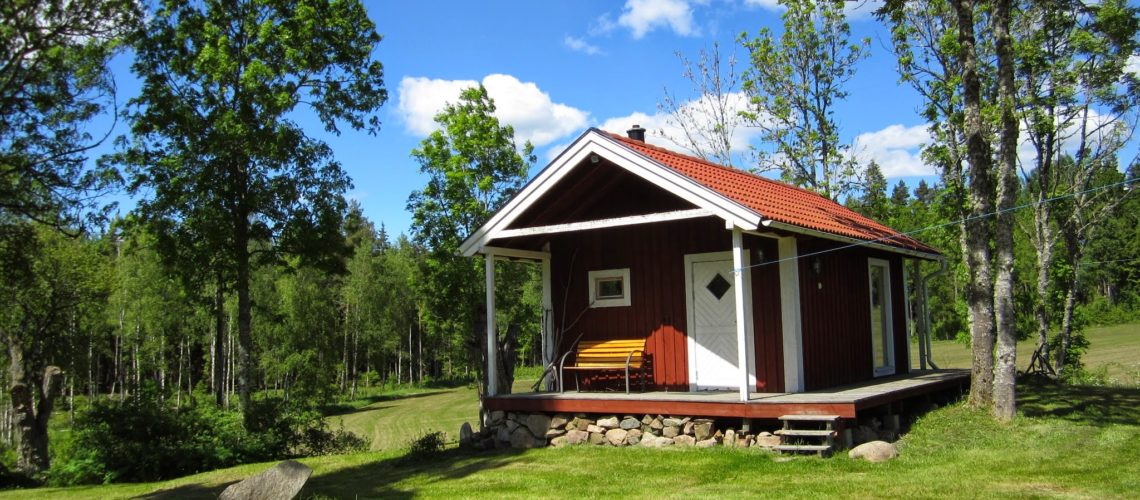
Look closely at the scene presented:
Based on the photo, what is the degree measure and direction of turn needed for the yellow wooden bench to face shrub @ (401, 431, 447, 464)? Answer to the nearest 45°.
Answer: approximately 45° to its right

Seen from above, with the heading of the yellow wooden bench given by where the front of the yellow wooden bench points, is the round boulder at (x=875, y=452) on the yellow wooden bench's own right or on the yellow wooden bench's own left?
on the yellow wooden bench's own left

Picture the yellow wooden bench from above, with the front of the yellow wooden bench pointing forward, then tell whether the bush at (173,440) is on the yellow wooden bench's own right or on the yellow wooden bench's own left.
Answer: on the yellow wooden bench's own right

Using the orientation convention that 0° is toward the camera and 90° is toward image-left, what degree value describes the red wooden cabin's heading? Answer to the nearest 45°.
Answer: approximately 45°

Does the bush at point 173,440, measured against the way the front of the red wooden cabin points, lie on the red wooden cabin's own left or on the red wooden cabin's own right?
on the red wooden cabin's own right

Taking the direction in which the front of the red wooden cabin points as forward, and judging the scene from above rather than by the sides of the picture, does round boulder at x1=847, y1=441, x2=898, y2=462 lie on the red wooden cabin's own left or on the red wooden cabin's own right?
on the red wooden cabin's own left

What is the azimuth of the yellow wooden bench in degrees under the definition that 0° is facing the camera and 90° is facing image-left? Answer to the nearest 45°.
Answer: approximately 45°
